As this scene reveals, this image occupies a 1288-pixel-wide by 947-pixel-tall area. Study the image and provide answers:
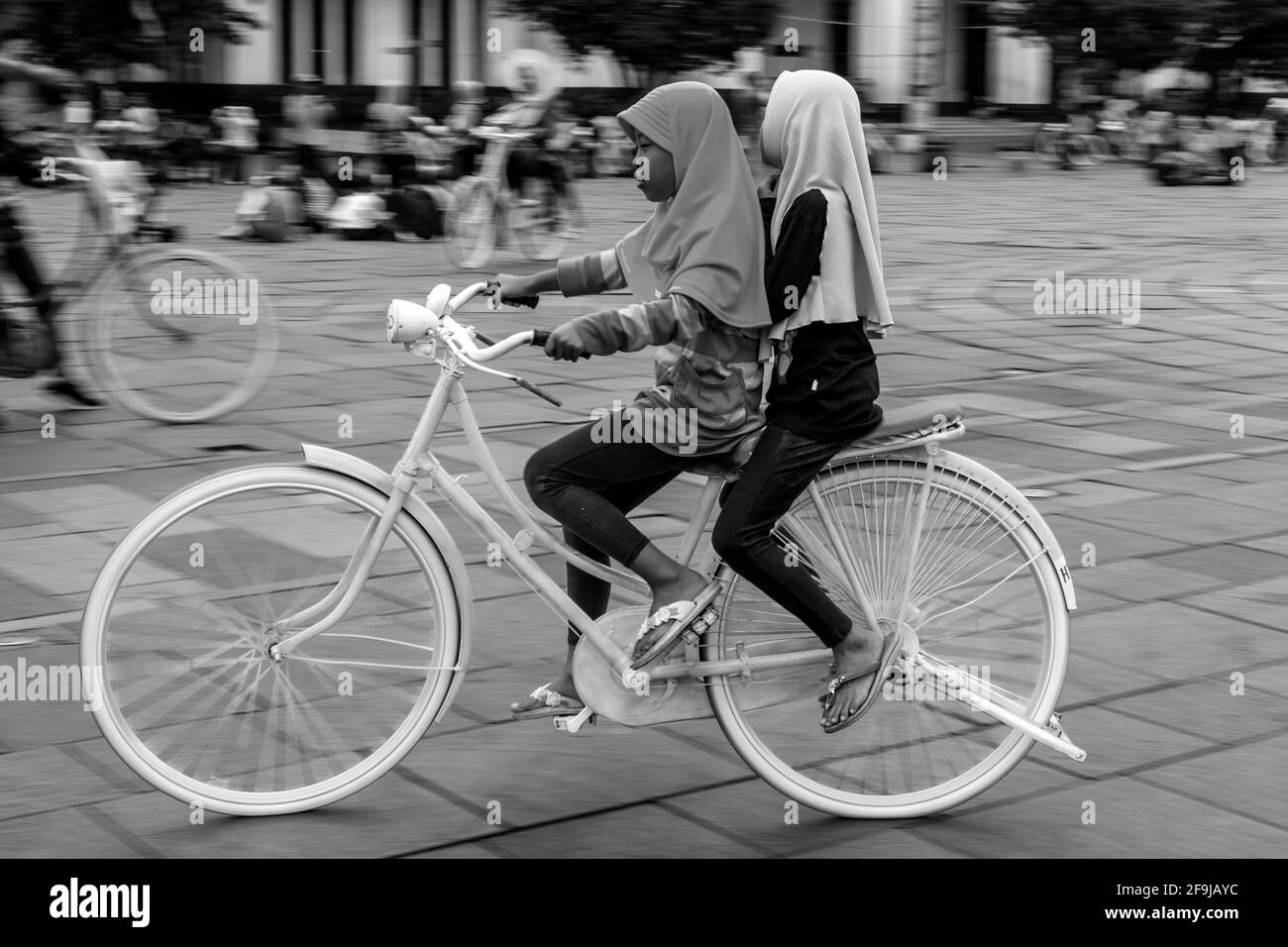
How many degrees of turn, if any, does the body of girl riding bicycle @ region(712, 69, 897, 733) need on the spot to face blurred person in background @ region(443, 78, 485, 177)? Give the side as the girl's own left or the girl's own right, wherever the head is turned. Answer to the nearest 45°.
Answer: approximately 90° to the girl's own right

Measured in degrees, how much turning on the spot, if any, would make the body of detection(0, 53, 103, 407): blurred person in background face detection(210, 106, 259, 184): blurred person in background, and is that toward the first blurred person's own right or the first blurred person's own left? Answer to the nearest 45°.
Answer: approximately 90° to the first blurred person's own left

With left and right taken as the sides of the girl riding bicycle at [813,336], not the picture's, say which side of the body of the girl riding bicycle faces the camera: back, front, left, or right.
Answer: left

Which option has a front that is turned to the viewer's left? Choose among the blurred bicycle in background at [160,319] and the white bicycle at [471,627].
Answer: the white bicycle

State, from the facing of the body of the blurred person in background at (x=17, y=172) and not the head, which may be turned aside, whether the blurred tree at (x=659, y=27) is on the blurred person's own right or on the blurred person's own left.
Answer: on the blurred person's own left

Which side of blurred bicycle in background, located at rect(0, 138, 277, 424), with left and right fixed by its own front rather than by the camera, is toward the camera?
right

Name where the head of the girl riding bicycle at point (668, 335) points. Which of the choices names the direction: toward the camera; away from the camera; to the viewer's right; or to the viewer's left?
to the viewer's left

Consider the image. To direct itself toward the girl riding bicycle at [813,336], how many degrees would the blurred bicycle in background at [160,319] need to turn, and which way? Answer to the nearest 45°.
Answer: approximately 90° to its right

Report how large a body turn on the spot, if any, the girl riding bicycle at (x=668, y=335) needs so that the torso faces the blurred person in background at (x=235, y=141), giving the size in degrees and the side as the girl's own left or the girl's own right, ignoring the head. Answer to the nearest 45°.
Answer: approximately 90° to the girl's own right

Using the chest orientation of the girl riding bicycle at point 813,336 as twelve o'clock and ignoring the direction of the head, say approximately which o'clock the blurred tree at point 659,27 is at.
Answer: The blurred tree is roughly at 3 o'clock from the girl riding bicycle.

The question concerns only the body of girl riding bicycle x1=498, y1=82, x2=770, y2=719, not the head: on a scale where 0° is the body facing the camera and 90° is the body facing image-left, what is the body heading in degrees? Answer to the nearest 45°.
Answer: approximately 90°

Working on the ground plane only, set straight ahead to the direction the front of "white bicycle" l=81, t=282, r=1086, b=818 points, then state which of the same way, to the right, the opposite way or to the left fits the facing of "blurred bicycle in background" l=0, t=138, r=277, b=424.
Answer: the opposite way

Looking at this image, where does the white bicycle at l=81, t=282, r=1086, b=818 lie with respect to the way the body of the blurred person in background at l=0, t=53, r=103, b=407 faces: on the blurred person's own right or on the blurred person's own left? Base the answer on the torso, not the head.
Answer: on the blurred person's own right

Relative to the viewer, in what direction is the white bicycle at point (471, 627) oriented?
to the viewer's left
